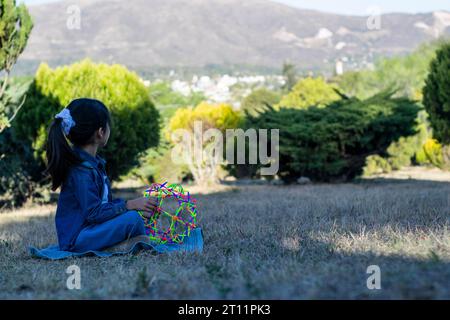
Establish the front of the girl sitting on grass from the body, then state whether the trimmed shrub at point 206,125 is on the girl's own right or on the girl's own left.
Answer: on the girl's own left

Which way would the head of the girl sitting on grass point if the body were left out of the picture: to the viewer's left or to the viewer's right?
to the viewer's right

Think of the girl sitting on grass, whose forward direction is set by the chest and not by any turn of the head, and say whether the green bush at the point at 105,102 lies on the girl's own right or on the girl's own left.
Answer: on the girl's own left

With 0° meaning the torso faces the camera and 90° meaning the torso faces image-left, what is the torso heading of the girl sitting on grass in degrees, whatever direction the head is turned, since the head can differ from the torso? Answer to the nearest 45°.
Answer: approximately 270°

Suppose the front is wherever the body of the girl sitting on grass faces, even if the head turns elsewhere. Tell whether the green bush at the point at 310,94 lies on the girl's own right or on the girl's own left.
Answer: on the girl's own left

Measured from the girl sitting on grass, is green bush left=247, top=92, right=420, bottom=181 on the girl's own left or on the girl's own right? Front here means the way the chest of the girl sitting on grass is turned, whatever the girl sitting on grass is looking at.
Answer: on the girl's own left

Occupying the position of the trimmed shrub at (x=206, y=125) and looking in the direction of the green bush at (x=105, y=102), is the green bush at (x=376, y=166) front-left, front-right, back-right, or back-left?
back-left
